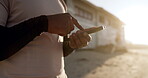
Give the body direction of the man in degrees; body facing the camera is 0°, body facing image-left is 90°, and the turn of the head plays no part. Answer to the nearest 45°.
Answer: approximately 315°
